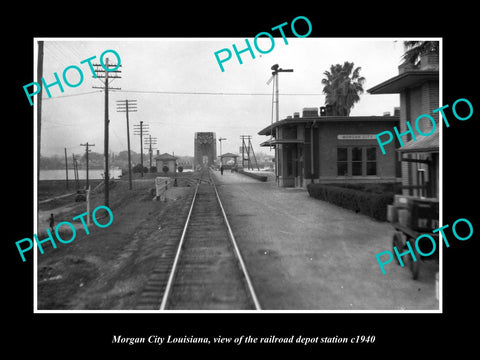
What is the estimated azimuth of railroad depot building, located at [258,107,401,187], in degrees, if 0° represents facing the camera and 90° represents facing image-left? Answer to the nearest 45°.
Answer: approximately 90°

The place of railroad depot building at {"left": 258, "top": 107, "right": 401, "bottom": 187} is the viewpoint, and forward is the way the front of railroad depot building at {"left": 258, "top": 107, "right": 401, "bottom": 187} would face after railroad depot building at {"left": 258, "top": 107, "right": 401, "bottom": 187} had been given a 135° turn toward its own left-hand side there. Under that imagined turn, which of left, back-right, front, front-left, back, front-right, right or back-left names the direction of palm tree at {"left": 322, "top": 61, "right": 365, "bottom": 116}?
back-left
